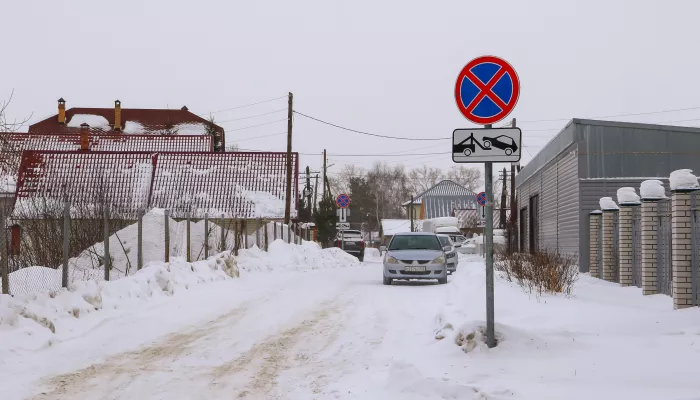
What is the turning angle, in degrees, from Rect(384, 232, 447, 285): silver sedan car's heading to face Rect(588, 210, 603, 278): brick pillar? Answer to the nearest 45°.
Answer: approximately 90° to its left

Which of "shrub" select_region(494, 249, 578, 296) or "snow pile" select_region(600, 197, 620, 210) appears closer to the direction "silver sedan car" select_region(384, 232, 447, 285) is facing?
the shrub

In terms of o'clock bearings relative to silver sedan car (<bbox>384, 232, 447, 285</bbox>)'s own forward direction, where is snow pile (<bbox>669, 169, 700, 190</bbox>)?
The snow pile is roughly at 11 o'clock from the silver sedan car.

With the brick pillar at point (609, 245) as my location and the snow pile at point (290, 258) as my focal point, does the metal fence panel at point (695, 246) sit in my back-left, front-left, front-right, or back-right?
back-left

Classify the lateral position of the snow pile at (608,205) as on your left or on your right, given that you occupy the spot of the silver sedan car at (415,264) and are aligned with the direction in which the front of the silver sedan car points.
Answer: on your left

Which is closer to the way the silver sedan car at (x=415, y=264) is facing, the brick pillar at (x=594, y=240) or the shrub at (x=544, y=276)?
the shrub

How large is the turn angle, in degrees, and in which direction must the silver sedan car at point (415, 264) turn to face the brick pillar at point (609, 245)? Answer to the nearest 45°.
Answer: approximately 90° to its left

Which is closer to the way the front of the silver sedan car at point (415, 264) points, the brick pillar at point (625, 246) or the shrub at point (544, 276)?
the shrub

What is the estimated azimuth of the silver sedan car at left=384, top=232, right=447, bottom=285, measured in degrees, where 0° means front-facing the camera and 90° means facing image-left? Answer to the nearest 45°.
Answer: approximately 0°

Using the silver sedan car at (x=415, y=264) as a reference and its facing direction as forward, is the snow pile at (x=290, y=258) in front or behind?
behind
